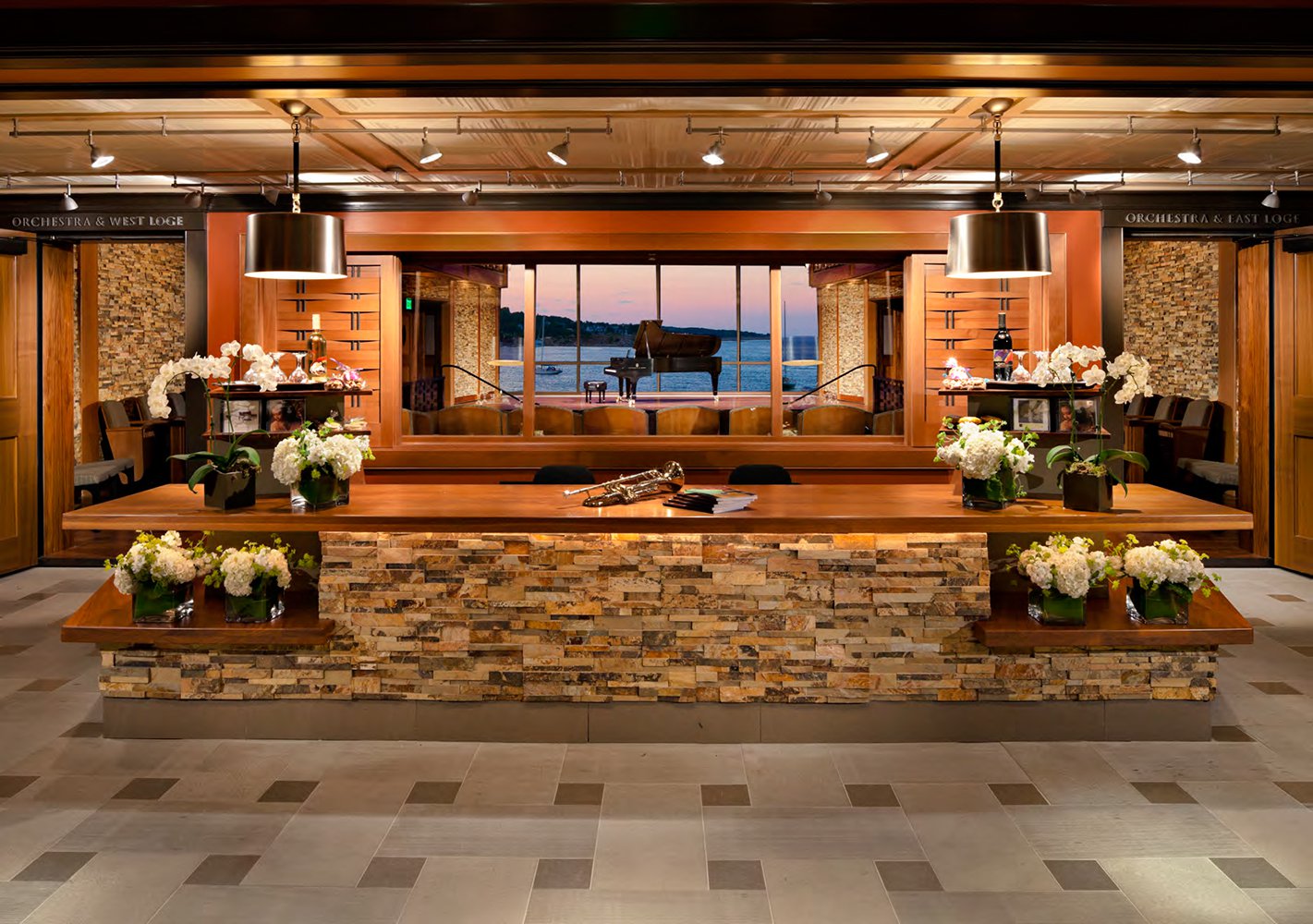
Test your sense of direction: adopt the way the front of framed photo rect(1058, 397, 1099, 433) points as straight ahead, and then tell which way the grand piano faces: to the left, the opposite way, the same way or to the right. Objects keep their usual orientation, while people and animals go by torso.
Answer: to the right

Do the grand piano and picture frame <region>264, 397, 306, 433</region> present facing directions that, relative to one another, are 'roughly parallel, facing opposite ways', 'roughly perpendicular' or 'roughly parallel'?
roughly perpendicular

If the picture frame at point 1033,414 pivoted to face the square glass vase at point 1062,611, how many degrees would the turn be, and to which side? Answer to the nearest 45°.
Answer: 0° — it already faces it

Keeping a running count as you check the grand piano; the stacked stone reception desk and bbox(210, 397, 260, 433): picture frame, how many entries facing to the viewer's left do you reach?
1

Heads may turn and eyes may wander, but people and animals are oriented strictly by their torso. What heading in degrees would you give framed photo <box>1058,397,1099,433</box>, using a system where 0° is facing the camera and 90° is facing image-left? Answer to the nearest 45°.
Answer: approximately 0°

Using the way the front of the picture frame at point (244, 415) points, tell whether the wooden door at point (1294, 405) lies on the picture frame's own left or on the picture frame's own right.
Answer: on the picture frame's own left

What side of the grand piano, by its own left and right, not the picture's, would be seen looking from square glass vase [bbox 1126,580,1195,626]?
left

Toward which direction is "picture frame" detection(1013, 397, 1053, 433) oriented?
toward the camera

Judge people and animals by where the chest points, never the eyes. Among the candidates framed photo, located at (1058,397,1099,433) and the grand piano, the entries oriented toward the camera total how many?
1

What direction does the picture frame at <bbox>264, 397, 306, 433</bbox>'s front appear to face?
toward the camera

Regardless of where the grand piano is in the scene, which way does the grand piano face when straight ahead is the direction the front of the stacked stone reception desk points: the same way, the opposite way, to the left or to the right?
to the right

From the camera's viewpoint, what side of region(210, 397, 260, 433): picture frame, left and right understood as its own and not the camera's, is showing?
front

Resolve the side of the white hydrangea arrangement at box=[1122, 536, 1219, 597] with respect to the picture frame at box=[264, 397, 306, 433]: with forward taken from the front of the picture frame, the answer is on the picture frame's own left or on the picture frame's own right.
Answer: on the picture frame's own left

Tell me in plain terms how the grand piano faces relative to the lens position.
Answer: facing to the left of the viewer
